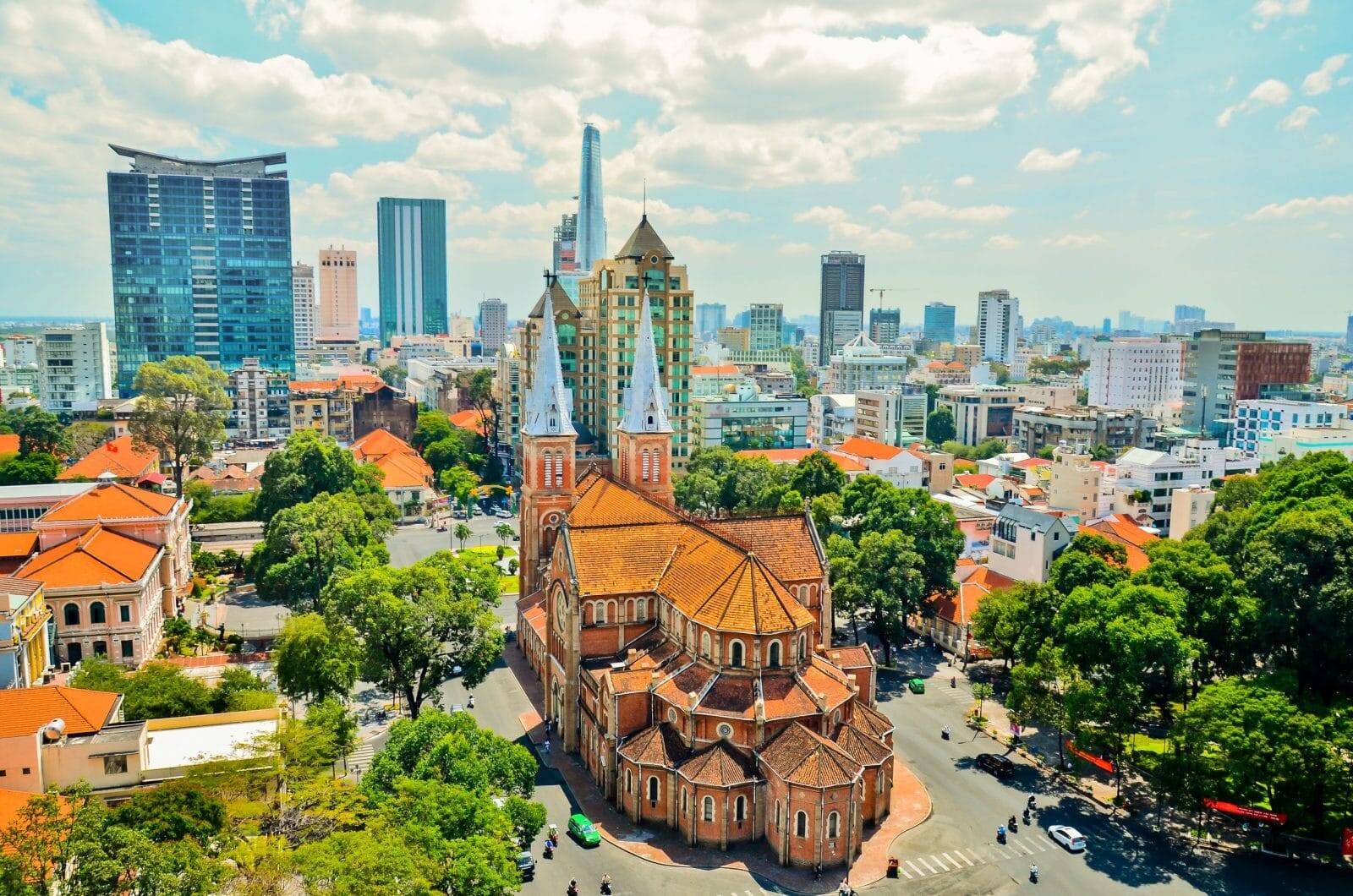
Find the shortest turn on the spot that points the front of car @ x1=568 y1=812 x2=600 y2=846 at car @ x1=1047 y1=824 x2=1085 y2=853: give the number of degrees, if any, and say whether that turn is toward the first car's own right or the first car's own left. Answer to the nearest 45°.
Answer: approximately 45° to the first car's own left

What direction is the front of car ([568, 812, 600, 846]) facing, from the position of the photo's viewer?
facing the viewer and to the right of the viewer
